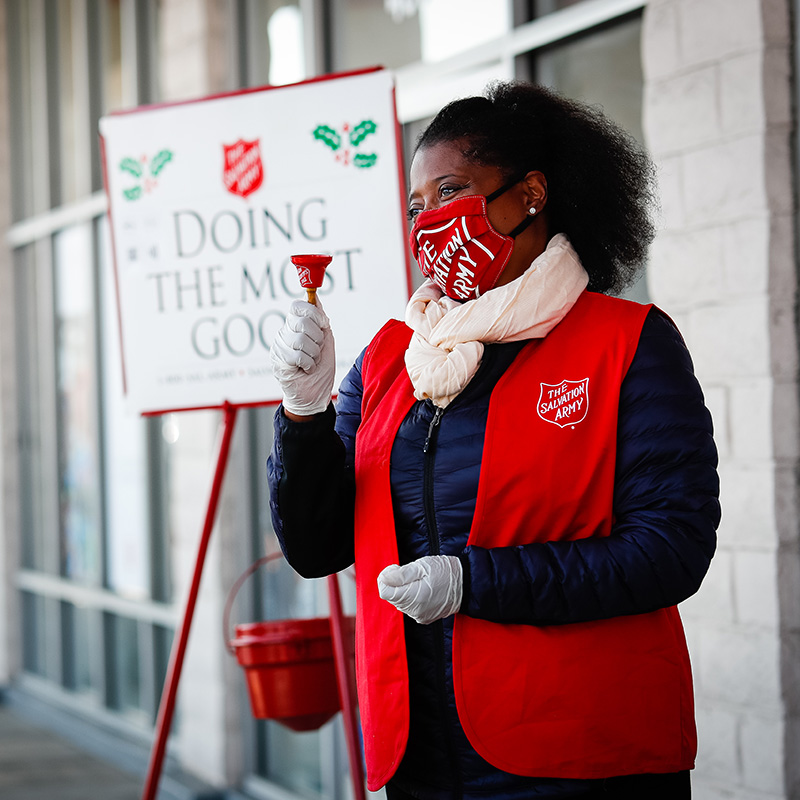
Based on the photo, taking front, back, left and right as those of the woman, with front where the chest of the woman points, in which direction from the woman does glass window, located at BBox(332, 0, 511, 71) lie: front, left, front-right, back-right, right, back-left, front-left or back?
back-right

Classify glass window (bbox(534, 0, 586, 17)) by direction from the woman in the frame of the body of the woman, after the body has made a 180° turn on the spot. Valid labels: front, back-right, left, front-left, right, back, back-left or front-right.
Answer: front-left

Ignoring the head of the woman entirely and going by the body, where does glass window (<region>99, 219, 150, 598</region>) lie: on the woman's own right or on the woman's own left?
on the woman's own right

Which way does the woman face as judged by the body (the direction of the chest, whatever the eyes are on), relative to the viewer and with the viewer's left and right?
facing the viewer and to the left of the viewer

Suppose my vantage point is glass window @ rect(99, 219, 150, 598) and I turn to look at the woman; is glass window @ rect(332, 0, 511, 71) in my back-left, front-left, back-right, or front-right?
front-left

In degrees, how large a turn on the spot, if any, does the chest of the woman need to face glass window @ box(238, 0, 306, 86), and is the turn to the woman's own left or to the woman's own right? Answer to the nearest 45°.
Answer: approximately 135° to the woman's own right

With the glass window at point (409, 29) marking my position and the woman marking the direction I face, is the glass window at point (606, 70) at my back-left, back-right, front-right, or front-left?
front-left

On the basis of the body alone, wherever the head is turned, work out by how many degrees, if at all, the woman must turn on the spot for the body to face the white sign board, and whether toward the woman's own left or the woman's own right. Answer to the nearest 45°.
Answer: approximately 90° to the woman's own right

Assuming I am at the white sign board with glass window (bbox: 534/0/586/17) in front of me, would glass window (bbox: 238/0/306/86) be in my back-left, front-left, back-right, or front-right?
front-left

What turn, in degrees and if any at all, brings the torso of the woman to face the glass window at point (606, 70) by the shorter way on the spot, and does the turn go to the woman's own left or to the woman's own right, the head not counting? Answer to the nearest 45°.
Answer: approximately 135° to the woman's own right
